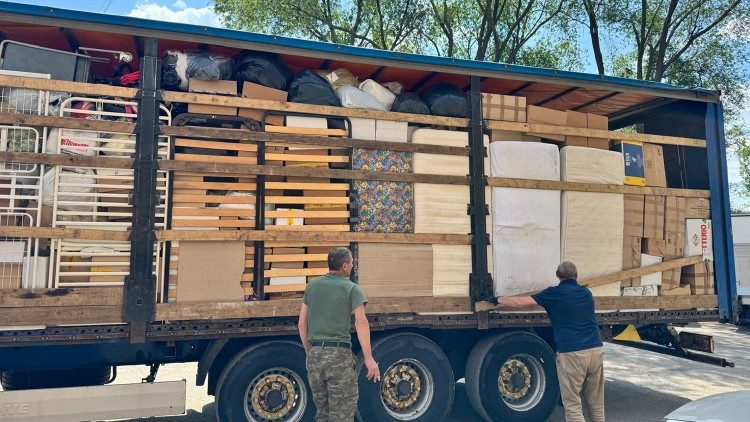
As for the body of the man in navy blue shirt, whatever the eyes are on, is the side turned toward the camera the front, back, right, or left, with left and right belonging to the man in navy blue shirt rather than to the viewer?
back

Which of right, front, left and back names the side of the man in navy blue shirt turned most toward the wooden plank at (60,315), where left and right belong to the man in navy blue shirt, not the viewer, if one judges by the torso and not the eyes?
left

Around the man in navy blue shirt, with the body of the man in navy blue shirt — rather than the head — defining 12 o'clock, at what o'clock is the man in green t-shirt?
The man in green t-shirt is roughly at 8 o'clock from the man in navy blue shirt.

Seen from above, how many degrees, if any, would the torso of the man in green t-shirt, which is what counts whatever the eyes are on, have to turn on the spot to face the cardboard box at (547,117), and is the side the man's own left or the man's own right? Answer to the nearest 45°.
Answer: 0° — they already face it

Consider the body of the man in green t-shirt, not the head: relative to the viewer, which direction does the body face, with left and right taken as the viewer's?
facing away from the viewer and to the right of the viewer
